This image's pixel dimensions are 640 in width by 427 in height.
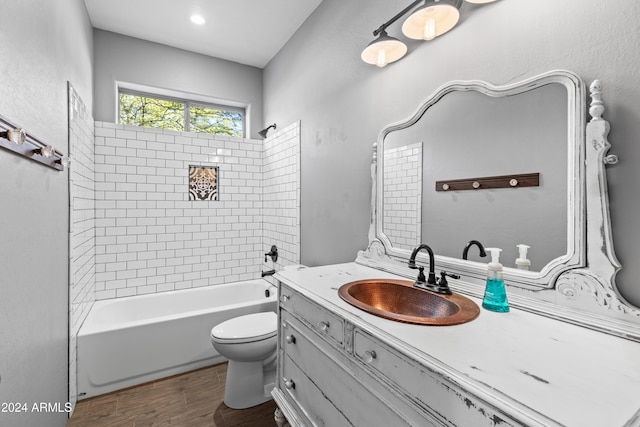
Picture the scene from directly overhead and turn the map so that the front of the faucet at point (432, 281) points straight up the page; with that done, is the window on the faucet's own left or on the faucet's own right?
on the faucet's own right

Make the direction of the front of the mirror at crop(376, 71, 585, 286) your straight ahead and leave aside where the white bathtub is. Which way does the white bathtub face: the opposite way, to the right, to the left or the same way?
to the left

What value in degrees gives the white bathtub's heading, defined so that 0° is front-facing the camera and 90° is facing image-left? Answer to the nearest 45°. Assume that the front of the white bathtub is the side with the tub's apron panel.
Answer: approximately 0°

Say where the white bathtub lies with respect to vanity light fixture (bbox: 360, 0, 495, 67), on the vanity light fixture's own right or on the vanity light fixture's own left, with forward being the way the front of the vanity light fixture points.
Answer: on the vanity light fixture's own right

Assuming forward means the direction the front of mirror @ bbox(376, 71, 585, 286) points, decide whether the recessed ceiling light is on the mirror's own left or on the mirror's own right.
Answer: on the mirror's own right

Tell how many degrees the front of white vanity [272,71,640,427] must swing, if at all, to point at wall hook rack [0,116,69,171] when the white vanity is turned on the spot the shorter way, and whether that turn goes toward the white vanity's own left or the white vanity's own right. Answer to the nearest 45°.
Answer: approximately 45° to the white vanity's own right

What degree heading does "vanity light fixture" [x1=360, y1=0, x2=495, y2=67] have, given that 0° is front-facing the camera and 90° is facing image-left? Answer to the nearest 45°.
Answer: approximately 45°

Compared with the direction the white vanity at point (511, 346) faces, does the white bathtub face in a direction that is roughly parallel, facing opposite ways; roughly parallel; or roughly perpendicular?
roughly perpendicular

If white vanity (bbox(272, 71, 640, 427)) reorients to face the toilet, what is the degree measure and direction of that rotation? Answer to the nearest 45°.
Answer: approximately 45° to its right
